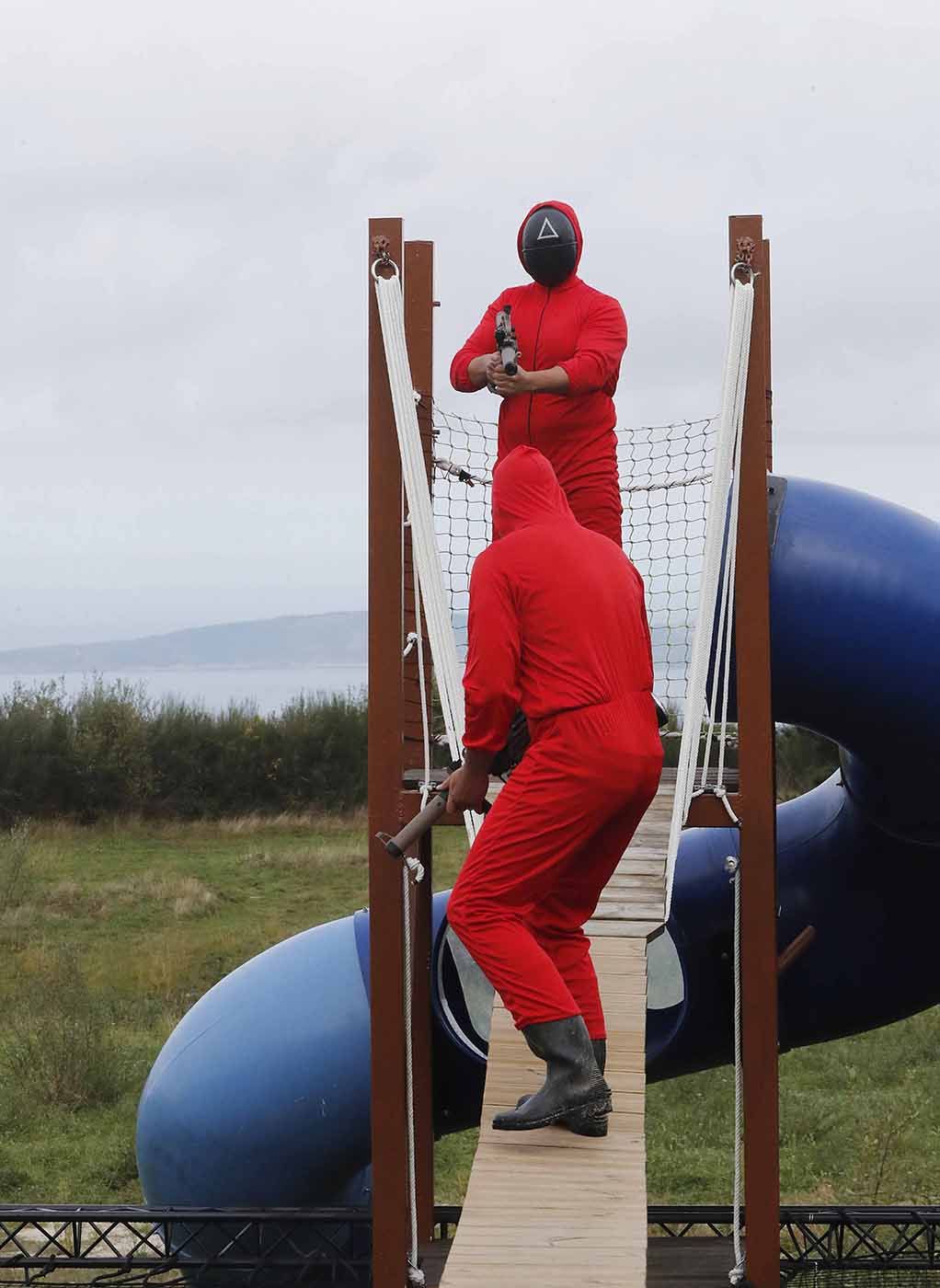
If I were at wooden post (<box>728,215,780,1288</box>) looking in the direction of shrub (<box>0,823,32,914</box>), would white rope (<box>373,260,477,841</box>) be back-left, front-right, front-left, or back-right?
front-left

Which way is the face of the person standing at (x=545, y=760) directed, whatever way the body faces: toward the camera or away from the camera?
away from the camera

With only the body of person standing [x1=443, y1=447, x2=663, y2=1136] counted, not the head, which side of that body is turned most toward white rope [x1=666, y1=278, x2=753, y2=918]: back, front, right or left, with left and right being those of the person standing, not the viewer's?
right

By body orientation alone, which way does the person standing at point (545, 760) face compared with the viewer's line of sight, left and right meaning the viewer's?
facing away from the viewer and to the left of the viewer

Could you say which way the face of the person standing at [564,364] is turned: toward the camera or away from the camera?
toward the camera

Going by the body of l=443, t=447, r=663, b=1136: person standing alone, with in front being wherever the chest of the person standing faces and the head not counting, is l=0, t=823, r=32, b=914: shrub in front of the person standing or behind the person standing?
in front

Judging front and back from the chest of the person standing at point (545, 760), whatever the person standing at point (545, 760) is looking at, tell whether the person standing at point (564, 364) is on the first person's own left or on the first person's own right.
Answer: on the first person's own right

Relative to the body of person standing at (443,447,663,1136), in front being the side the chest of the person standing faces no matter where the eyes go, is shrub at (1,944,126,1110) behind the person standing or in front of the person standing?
in front
